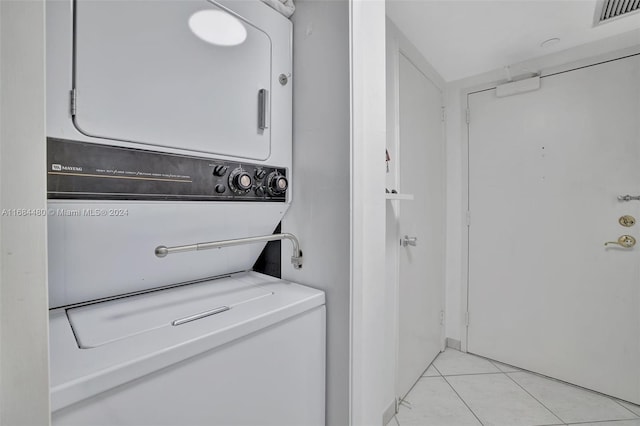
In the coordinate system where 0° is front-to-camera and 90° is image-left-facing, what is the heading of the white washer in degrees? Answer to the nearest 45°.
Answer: approximately 315°

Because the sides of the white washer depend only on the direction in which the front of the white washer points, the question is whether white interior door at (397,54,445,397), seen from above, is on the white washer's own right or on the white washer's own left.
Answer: on the white washer's own left

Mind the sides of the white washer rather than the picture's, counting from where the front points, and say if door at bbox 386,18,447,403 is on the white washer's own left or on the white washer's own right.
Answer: on the white washer's own left
